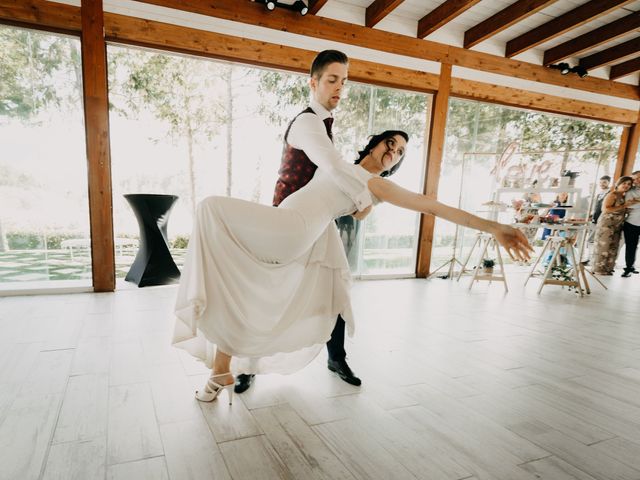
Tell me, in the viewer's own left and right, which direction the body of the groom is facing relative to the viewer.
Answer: facing the viewer and to the right of the viewer

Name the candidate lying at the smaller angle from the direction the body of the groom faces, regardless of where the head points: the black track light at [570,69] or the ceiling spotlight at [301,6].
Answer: the black track light

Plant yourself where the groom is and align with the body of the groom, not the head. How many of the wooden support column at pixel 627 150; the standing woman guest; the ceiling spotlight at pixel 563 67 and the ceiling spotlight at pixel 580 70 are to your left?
4

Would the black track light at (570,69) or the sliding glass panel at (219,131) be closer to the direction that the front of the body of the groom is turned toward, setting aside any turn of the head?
the black track light

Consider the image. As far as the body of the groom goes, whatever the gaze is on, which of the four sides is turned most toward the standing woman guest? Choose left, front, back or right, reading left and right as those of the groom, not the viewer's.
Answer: left

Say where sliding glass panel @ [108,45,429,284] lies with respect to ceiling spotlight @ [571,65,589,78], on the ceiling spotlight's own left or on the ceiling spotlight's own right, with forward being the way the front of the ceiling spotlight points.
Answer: on the ceiling spotlight's own right

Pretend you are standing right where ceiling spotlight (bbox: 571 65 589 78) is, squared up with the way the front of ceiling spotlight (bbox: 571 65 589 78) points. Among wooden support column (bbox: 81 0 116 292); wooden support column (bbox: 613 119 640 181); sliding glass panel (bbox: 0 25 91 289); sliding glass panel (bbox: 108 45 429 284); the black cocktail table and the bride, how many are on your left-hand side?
1

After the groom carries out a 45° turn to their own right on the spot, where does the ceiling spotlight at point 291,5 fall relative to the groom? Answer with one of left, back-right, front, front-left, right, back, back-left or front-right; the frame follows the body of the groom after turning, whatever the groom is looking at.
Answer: back

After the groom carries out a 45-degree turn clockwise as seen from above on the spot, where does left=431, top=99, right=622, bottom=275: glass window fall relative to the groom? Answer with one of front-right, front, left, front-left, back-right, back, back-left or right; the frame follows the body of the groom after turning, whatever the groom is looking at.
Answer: back-left

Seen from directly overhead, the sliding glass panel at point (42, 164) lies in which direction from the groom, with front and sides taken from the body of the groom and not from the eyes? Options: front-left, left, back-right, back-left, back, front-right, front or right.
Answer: back

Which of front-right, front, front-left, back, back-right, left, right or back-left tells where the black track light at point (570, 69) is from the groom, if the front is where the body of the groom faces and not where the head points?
left

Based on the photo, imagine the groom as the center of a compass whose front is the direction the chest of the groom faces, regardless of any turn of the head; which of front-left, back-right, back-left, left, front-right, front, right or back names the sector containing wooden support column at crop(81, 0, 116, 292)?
back

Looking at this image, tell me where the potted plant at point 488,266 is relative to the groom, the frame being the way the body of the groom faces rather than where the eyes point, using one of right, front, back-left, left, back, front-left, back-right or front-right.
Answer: left
